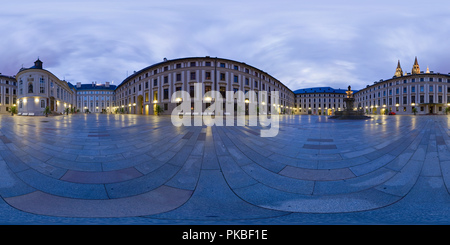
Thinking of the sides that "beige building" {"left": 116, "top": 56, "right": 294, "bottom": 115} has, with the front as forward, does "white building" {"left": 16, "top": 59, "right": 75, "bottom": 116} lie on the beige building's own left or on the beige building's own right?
on the beige building's own right

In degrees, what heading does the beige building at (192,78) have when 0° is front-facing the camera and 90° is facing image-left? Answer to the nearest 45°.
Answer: approximately 0°
